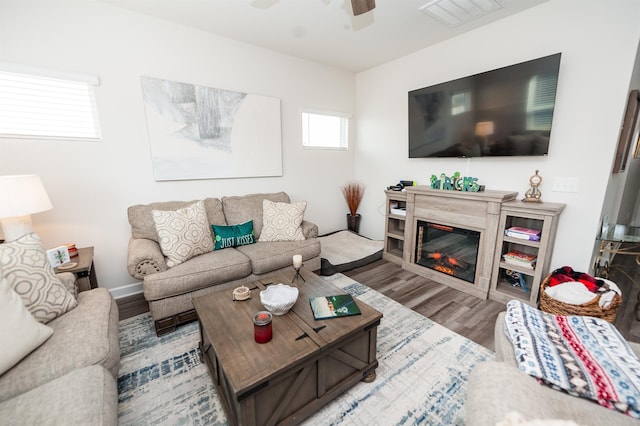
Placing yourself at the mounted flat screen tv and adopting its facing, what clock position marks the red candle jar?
The red candle jar is roughly at 11 o'clock from the mounted flat screen tv.

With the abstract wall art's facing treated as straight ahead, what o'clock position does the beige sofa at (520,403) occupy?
The beige sofa is roughly at 1 o'clock from the abstract wall art.

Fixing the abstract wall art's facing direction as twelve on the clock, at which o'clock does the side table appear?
The side table is roughly at 3 o'clock from the abstract wall art.

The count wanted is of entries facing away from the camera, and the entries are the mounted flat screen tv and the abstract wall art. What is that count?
0

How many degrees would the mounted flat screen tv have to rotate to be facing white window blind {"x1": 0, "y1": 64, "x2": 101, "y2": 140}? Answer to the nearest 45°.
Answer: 0° — it already faces it

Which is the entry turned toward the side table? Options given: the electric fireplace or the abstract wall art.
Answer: the electric fireplace

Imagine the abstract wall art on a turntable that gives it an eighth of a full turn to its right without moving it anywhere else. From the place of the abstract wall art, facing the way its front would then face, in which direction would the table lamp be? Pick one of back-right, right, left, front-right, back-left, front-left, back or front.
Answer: front-right

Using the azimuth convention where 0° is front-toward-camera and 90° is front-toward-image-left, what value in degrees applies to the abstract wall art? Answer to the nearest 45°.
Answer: approximately 315°

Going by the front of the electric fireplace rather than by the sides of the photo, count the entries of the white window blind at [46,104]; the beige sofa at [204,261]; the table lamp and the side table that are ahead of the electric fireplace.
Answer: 4

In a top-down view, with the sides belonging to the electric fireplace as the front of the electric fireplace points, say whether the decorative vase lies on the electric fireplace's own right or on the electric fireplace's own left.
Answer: on the electric fireplace's own right

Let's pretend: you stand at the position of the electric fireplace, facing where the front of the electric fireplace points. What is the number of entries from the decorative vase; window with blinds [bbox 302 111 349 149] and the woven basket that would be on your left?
1

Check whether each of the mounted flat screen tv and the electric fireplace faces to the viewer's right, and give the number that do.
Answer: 0

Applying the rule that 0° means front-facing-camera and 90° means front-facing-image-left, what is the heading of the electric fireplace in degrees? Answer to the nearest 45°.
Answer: approximately 45°

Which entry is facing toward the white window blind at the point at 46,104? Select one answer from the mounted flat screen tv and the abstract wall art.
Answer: the mounted flat screen tv

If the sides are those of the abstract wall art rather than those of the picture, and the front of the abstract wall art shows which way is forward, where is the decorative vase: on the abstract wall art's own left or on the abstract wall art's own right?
on the abstract wall art's own left

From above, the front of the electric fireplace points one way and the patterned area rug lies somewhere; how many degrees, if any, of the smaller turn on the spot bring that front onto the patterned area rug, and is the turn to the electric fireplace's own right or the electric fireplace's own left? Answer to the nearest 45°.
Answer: approximately 45° to the electric fireplace's own left

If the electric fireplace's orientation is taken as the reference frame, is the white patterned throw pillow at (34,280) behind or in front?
in front

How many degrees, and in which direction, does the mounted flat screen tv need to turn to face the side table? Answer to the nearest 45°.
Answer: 0° — it already faces it

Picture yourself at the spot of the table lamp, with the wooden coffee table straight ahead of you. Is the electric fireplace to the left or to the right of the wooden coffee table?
left
